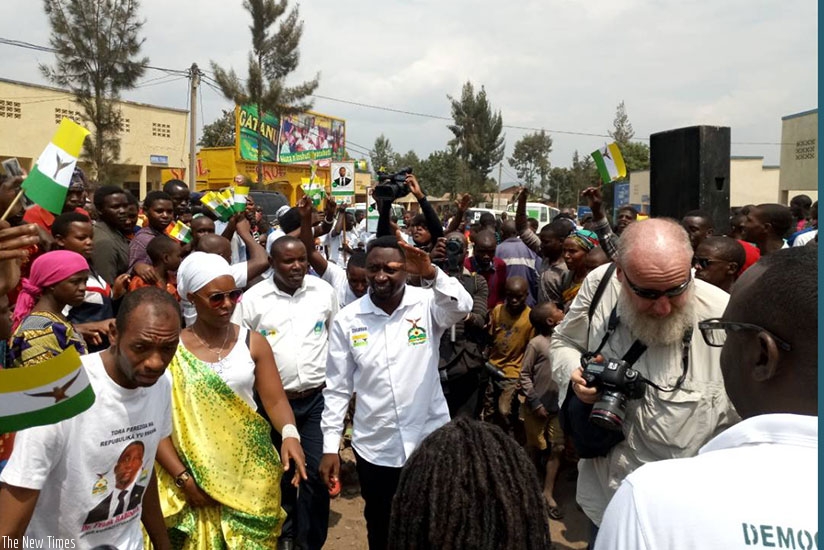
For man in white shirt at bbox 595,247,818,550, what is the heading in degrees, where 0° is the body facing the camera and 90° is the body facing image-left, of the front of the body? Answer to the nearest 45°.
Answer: approximately 135°

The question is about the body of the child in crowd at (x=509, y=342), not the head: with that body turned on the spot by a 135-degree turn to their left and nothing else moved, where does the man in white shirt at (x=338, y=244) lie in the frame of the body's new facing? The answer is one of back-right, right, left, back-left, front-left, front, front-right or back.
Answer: left

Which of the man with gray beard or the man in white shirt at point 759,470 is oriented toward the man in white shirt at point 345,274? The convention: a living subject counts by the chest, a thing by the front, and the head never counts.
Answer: the man in white shirt at point 759,470

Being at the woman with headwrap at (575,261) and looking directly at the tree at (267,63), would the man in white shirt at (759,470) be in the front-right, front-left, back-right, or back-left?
back-left

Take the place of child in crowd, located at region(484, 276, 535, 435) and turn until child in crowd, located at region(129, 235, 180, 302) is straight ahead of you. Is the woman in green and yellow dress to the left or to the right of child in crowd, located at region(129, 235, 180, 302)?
left

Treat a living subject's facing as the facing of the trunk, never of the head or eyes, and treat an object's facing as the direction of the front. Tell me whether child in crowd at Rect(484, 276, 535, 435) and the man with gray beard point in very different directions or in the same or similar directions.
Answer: same or similar directions

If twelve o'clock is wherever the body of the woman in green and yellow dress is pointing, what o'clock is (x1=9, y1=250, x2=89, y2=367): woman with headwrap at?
The woman with headwrap is roughly at 4 o'clock from the woman in green and yellow dress.

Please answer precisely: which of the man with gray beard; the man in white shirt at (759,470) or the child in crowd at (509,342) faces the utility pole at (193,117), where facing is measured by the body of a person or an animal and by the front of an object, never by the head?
the man in white shirt

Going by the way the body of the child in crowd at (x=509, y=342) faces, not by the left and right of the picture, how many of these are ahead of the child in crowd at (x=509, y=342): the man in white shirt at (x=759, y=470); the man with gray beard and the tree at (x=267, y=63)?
2

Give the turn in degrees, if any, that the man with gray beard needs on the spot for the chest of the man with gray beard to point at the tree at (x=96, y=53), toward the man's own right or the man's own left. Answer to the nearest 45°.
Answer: approximately 135° to the man's own right

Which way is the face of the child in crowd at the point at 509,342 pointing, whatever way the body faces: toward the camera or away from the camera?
toward the camera

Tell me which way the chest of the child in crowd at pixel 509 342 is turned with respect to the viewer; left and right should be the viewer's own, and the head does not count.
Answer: facing the viewer

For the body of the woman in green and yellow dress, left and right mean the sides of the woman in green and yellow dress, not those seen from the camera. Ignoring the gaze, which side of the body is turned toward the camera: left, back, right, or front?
front

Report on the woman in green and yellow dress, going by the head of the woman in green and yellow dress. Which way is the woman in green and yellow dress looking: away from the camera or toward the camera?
toward the camera
